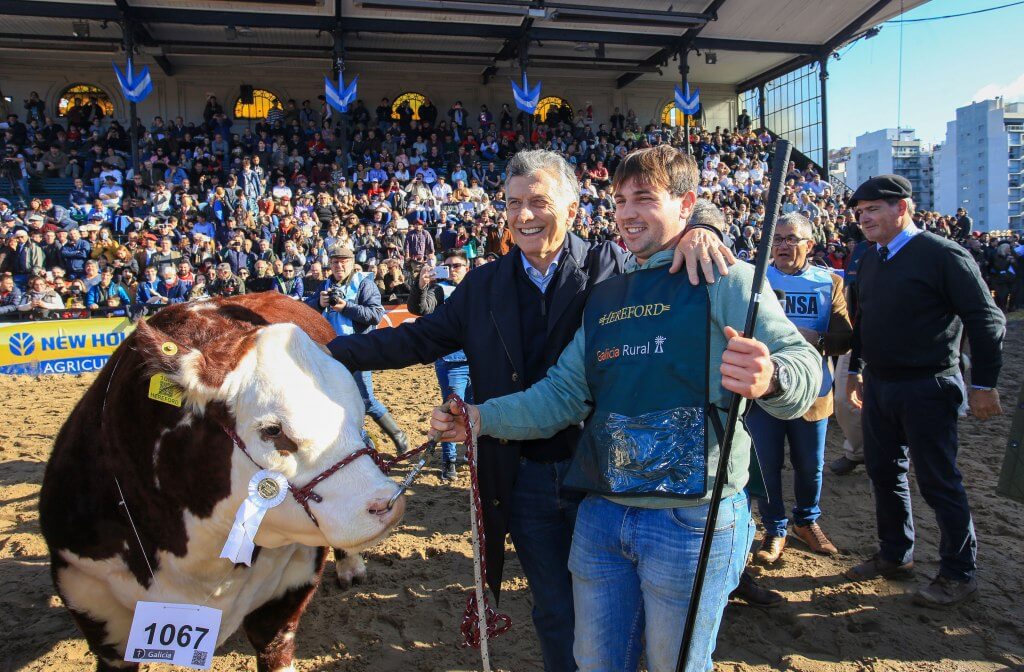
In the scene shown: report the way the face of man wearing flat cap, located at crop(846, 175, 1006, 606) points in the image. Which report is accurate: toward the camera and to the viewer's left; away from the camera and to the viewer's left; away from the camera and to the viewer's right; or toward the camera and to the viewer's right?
toward the camera and to the viewer's left

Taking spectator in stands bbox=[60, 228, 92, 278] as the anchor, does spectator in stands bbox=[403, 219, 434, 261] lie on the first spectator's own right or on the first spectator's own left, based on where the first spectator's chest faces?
on the first spectator's own left

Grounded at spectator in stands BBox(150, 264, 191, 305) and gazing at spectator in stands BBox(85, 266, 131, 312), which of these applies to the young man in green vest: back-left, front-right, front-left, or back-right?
back-left

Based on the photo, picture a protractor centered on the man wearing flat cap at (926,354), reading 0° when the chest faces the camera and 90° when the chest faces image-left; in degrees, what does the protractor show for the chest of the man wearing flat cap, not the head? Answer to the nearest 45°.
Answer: approximately 45°

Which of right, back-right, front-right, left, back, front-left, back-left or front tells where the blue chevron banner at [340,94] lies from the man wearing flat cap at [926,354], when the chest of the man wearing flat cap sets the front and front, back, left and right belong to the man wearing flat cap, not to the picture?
right

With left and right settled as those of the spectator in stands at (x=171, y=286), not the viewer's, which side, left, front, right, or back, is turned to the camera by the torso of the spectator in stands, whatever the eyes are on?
front

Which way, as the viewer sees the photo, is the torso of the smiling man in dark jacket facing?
toward the camera

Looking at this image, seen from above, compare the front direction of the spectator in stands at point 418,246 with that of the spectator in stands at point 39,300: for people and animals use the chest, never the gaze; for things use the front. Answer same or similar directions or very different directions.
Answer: same or similar directions

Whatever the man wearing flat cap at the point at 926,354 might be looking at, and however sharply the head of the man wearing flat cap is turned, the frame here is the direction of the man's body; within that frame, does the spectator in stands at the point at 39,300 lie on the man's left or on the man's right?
on the man's right

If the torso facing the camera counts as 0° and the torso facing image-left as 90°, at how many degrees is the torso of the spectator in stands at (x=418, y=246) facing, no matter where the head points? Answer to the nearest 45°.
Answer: approximately 0°

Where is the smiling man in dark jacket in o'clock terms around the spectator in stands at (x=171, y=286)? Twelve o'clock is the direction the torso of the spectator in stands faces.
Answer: The smiling man in dark jacket is roughly at 12 o'clock from the spectator in stands.

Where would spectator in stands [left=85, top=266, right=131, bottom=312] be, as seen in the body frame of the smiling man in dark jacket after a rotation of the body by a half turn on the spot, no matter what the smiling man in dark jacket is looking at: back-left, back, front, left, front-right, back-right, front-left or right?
front-left

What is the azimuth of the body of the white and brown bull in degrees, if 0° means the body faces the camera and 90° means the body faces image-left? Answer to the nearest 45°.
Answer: approximately 315°

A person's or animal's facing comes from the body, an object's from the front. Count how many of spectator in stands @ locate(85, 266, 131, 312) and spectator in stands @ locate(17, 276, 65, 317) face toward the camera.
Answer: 2

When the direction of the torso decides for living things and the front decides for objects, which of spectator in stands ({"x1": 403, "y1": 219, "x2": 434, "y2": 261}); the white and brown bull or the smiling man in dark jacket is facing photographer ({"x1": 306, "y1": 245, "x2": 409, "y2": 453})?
the spectator in stands

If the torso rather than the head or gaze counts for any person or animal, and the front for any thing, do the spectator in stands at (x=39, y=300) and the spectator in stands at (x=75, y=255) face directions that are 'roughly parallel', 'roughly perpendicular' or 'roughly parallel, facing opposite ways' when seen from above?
roughly parallel

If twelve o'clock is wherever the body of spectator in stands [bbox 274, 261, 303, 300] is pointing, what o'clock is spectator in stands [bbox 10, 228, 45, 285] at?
spectator in stands [bbox 10, 228, 45, 285] is roughly at 4 o'clock from spectator in stands [bbox 274, 261, 303, 300].

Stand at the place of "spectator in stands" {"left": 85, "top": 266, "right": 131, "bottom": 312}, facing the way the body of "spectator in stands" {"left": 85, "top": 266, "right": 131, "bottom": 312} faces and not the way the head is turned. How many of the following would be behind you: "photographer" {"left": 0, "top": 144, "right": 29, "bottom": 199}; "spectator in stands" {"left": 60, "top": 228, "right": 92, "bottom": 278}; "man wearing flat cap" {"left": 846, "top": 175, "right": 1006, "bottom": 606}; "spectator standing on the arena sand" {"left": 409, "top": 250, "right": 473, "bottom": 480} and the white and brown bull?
2

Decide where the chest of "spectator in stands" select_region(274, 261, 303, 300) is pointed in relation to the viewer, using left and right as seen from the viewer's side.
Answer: facing the viewer

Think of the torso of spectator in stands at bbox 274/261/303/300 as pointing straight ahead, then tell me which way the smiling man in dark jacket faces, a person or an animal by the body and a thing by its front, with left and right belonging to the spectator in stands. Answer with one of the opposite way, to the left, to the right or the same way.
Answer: the same way

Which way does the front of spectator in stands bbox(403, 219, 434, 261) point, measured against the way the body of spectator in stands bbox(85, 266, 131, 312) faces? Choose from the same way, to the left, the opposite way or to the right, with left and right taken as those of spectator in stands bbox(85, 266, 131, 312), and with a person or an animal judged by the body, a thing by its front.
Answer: the same way
